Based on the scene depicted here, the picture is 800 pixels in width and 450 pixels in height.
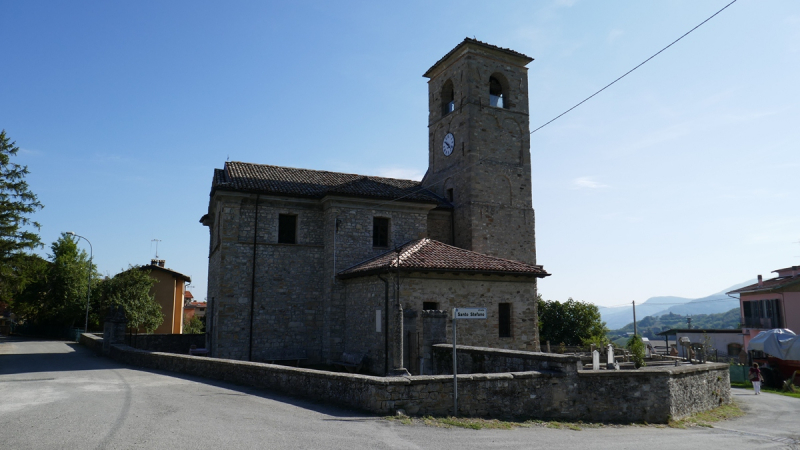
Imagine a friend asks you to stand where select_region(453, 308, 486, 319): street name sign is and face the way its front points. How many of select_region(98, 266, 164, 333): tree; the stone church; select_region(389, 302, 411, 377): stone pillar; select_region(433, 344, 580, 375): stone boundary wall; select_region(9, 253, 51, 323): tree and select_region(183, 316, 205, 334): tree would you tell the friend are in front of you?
0

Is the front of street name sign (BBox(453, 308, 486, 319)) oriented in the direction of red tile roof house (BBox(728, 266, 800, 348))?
no

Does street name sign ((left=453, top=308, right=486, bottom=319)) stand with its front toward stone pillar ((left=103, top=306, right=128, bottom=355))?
no

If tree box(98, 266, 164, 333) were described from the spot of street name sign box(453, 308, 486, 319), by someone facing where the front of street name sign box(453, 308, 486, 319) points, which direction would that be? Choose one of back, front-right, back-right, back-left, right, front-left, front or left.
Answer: back-right

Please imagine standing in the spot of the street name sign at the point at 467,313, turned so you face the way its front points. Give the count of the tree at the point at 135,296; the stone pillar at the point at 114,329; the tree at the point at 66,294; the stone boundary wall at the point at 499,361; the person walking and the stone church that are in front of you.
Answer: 0

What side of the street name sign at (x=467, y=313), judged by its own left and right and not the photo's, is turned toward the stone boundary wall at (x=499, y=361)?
back

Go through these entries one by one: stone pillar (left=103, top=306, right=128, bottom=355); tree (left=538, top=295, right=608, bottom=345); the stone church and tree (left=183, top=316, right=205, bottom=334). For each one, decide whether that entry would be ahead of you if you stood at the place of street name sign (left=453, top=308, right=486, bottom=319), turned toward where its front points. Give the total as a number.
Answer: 0

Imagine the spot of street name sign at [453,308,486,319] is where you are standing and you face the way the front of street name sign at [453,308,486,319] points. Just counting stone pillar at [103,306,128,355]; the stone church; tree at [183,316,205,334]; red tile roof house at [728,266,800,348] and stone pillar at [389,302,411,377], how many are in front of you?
0

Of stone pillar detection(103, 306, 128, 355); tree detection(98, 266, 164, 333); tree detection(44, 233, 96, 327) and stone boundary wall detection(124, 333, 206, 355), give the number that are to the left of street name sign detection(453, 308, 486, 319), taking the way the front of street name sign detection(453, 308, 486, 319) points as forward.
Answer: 0

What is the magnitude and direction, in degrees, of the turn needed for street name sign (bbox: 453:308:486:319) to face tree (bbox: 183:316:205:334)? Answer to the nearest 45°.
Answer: approximately 135° to its right

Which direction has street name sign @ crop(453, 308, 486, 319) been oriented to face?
toward the camera

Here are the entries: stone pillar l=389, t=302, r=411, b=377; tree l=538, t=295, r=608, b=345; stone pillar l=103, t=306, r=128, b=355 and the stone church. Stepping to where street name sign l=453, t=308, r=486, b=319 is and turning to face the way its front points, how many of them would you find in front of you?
0

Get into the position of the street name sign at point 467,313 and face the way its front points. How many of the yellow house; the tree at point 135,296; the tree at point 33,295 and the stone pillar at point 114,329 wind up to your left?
0

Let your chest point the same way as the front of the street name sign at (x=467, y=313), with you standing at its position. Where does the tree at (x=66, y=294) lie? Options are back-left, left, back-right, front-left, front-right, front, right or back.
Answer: back-right

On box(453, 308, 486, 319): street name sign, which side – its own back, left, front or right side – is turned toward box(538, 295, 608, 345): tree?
back
